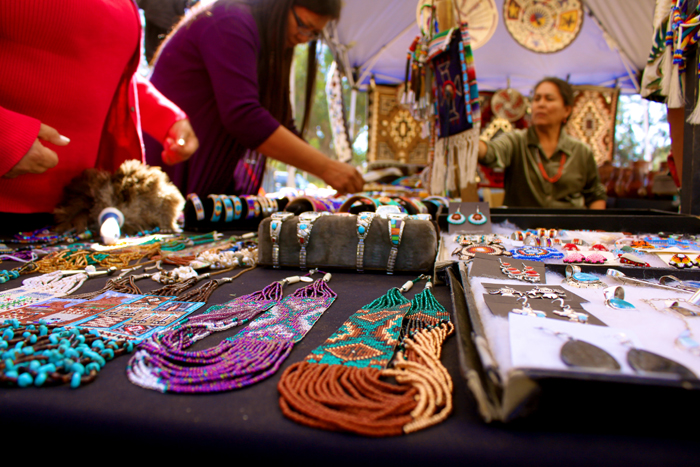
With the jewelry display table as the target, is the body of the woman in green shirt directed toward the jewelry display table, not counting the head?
yes

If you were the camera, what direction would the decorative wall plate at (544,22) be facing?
facing the viewer

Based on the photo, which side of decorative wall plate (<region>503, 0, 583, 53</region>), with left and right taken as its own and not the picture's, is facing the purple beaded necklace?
front

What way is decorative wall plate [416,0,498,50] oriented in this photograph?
toward the camera

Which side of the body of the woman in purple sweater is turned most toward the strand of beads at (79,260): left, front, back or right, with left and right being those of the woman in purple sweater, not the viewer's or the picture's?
right

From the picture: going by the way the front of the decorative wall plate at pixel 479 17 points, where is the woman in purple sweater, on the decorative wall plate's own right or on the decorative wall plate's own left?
on the decorative wall plate's own right

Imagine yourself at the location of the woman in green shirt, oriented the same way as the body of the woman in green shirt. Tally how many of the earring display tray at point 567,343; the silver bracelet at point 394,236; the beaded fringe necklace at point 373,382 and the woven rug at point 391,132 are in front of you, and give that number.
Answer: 3

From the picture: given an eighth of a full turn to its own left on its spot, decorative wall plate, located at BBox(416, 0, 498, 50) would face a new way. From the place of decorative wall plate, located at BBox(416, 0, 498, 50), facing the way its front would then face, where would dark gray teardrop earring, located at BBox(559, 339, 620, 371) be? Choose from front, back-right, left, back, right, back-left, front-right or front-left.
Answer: front-right

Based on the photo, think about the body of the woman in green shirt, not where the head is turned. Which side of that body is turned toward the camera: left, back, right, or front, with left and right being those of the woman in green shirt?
front

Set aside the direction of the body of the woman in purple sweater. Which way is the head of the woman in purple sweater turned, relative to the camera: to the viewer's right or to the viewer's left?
to the viewer's right

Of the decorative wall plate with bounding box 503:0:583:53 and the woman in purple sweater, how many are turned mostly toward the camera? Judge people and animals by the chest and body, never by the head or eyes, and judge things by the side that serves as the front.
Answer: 1

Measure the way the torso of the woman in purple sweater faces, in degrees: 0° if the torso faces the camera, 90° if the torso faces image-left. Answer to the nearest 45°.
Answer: approximately 270°

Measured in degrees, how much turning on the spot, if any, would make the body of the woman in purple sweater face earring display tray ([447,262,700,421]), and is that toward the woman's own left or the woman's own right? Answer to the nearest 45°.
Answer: approximately 90° to the woman's own right

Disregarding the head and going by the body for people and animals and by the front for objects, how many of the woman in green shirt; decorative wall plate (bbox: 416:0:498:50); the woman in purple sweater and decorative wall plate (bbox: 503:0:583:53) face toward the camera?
3
